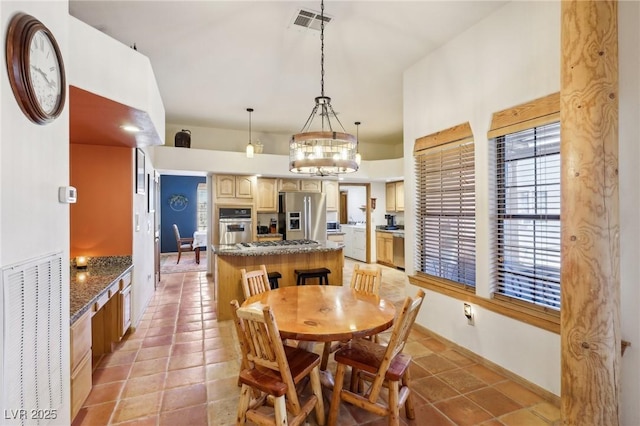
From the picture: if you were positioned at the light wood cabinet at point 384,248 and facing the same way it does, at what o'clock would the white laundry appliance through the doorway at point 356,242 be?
the white laundry appliance through the doorway at point 356,242 is roughly at 3 o'clock from the light wood cabinet at point 384,248.

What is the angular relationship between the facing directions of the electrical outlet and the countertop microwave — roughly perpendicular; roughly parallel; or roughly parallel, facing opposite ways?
roughly perpendicular

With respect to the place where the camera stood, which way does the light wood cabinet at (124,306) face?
facing to the right of the viewer

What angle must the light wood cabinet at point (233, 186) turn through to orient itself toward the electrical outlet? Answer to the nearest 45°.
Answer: approximately 45° to its left

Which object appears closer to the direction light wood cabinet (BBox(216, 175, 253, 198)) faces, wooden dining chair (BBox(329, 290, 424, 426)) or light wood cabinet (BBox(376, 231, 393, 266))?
the wooden dining chair

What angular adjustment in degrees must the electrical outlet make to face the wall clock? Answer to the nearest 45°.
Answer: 0° — it already faces it

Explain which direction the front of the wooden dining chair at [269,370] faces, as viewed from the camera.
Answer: facing away from the viewer and to the right of the viewer
